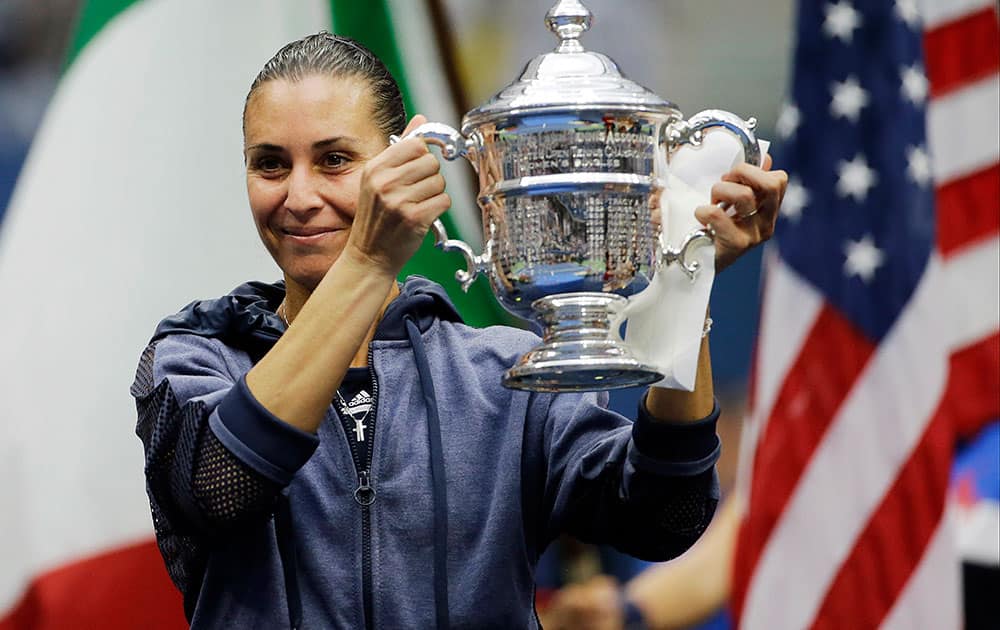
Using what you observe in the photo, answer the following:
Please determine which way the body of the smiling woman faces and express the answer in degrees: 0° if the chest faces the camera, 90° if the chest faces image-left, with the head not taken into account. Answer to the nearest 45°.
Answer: approximately 0°

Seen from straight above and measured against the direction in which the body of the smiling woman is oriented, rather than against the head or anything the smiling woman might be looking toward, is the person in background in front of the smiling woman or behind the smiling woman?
behind

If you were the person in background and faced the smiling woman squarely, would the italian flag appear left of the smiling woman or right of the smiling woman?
right

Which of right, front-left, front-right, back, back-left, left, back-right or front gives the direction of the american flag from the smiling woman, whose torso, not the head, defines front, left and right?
back-left
